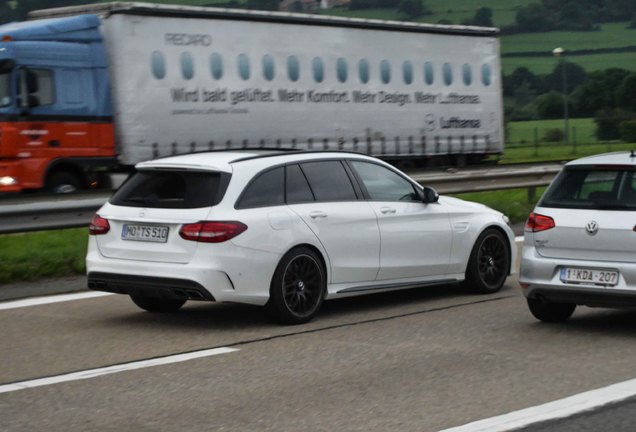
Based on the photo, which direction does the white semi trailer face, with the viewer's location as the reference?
facing the viewer and to the left of the viewer
